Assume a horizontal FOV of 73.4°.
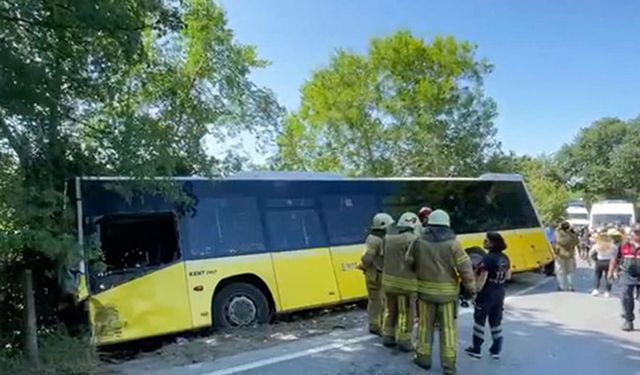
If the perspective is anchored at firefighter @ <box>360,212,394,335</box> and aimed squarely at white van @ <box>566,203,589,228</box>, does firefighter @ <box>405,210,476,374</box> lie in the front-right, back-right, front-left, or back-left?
back-right

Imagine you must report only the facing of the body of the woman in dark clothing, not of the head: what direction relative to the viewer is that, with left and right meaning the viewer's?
facing away from the viewer and to the left of the viewer

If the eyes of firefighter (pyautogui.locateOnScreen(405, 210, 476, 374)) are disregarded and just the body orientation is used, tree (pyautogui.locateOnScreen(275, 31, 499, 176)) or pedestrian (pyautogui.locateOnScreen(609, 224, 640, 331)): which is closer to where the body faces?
the tree

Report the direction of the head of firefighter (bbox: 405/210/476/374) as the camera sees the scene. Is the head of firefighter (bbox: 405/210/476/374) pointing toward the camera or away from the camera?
away from the camera

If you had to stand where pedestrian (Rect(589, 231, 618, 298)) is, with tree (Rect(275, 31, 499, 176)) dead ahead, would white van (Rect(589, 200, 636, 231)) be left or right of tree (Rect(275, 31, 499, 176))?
right

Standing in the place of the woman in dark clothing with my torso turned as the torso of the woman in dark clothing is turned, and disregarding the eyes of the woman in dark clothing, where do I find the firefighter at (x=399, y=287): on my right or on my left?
on my left

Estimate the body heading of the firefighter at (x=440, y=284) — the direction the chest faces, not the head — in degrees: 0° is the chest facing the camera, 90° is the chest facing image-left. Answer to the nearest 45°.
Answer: approximately 180°

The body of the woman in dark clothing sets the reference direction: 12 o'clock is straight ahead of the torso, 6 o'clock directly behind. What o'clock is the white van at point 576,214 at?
The white van is roughly at 2 o'clock from the woman in dark clothing.

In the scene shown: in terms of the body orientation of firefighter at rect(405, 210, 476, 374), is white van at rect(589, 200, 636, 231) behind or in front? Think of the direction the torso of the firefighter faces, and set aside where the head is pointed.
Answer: in front

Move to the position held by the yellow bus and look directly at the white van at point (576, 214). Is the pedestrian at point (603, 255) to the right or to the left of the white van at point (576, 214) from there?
right
